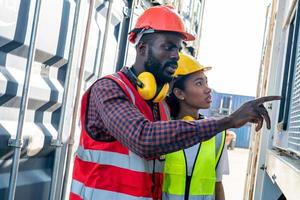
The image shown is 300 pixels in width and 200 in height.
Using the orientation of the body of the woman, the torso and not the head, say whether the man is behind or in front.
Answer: in front

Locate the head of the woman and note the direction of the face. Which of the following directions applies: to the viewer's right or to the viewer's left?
to the viewer's right

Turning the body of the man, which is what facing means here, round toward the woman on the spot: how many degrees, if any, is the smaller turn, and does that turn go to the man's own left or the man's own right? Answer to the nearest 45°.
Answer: approximately 90° to the man's own left

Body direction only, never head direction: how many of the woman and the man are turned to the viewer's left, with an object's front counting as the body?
0

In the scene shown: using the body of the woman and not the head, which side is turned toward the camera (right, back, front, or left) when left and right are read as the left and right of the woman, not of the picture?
front

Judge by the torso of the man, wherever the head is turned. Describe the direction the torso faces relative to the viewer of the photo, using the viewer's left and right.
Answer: facing the viewer and to the right of the viewer
